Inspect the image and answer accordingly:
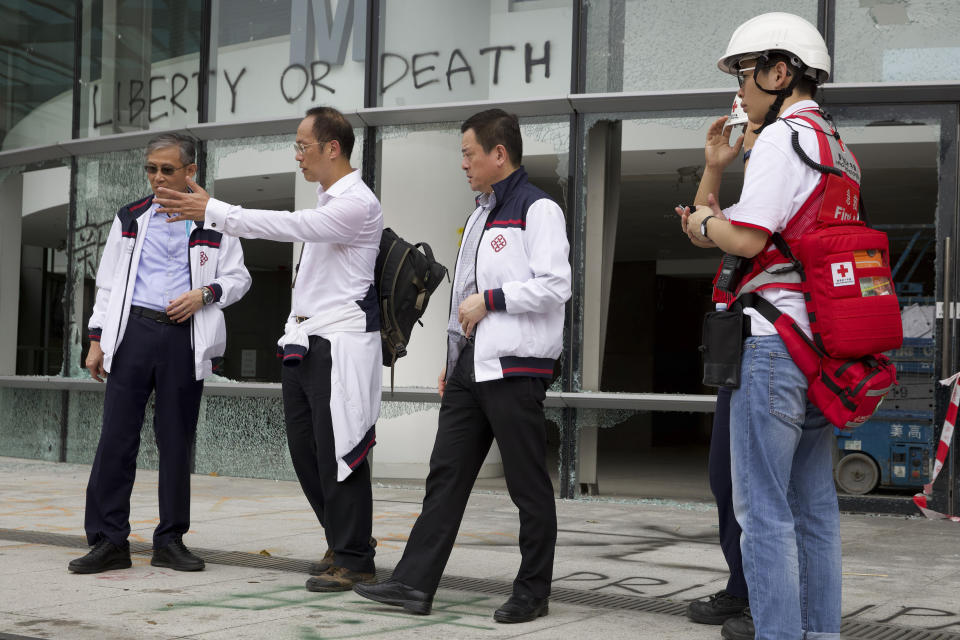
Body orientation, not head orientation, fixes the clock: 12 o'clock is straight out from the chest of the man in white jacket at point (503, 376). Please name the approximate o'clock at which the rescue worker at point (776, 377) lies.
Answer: The rescue worker is roughly at 8 o'clock from the man in white jacket.

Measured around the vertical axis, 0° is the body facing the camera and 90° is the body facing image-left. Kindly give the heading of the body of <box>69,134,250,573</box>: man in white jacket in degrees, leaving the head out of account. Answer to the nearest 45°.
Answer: approximately 0°

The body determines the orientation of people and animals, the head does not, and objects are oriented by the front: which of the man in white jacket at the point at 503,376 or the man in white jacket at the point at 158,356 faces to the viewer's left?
the man in white jacket at the point at 503,376

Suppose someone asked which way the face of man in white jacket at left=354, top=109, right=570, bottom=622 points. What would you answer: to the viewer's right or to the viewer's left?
to the viewer's left

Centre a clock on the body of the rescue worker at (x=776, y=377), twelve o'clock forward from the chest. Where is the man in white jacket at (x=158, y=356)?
The man in white jacket is roughly at 1 o'clock from the rescue worker.

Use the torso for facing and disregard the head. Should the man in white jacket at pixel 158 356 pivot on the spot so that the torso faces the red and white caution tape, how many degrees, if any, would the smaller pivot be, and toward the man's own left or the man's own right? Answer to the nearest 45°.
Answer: approximately 90° to the man's own left

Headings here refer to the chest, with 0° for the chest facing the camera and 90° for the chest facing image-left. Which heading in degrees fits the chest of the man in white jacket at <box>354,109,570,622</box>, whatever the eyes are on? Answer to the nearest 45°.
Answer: approximately 90°

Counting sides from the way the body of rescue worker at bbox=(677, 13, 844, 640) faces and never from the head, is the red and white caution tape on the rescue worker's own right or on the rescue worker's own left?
on the rescue worker's own right

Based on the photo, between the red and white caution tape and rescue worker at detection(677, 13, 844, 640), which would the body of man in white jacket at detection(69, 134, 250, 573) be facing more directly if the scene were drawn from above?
the rescue worker

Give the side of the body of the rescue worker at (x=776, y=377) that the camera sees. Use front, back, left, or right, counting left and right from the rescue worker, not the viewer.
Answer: left

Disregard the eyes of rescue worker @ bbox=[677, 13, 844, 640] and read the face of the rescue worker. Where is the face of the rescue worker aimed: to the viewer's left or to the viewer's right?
to the viewer's left
